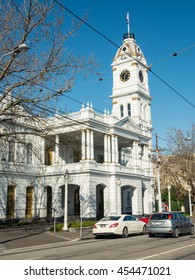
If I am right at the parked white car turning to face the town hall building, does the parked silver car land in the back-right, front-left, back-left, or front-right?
back-right

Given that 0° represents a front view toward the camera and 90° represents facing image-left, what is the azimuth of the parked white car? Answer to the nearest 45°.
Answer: approximately 225°

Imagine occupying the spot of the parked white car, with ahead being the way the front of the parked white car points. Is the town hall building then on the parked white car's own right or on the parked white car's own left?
on the parked white car's own left

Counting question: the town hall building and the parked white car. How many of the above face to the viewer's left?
0

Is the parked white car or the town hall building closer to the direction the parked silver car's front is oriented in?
the town hall building

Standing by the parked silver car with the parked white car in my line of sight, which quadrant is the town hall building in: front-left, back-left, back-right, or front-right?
front-right

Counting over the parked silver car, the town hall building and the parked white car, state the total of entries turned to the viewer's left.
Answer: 0

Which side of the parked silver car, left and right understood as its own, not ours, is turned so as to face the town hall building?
left

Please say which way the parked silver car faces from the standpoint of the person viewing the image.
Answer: facing away from the viewer and to the right of the viewer

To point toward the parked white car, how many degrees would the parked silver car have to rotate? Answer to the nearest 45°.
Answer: approximately 135° to its left
